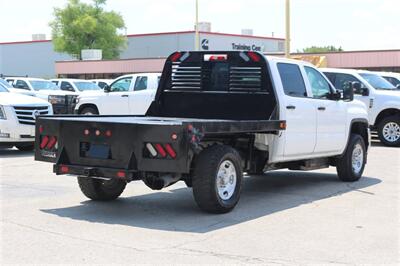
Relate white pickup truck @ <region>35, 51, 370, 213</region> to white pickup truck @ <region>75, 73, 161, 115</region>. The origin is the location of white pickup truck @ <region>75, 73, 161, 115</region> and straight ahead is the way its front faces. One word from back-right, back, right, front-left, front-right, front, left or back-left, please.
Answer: left

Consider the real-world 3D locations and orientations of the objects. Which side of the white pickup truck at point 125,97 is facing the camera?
left

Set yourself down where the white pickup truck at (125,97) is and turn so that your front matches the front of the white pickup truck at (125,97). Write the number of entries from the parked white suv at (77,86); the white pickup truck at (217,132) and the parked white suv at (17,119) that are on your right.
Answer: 1

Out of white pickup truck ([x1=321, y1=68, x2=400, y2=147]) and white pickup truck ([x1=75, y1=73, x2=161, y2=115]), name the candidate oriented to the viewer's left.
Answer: white pickup truck ([x1=75, y1=73, x2=161, y2=115])

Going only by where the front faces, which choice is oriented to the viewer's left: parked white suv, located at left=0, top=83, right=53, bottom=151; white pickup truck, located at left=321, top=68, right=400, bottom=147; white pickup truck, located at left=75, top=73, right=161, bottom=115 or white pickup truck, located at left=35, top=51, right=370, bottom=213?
white pickup truck, located at left=75, top=73, right=161, bottom=115

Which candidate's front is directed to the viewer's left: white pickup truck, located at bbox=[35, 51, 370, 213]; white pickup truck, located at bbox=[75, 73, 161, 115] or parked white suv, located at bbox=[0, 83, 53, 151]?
white pickup truck, located at bbox=[75, 73, 161, 115]

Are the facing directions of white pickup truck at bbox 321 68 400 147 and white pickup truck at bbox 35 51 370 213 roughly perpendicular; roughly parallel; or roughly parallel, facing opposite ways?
roughly perpendicular

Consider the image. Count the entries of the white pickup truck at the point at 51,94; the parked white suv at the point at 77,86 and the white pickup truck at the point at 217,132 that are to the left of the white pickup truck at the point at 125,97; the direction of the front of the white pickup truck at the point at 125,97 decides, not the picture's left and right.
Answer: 1

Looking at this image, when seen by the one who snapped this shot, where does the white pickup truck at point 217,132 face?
facing away from the viewer and to the right of the viewer

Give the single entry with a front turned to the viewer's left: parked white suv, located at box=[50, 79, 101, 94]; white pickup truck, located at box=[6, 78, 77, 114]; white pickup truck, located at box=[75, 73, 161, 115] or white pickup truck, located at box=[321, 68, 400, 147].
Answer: white pickup truck, located at box=[75, 73, 161, 115]

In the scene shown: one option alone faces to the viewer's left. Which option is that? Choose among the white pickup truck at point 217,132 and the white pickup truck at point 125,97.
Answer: the white pickup truck at point 125,97

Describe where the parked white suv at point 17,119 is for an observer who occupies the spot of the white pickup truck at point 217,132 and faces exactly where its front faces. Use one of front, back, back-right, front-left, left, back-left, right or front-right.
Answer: left

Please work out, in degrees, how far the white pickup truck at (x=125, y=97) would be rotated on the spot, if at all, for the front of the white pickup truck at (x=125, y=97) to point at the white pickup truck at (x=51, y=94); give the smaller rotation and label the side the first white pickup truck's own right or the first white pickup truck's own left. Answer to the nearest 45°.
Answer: approximately 45° to the first white pickup truck's own right

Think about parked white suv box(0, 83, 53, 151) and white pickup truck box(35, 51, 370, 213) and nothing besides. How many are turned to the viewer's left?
0
